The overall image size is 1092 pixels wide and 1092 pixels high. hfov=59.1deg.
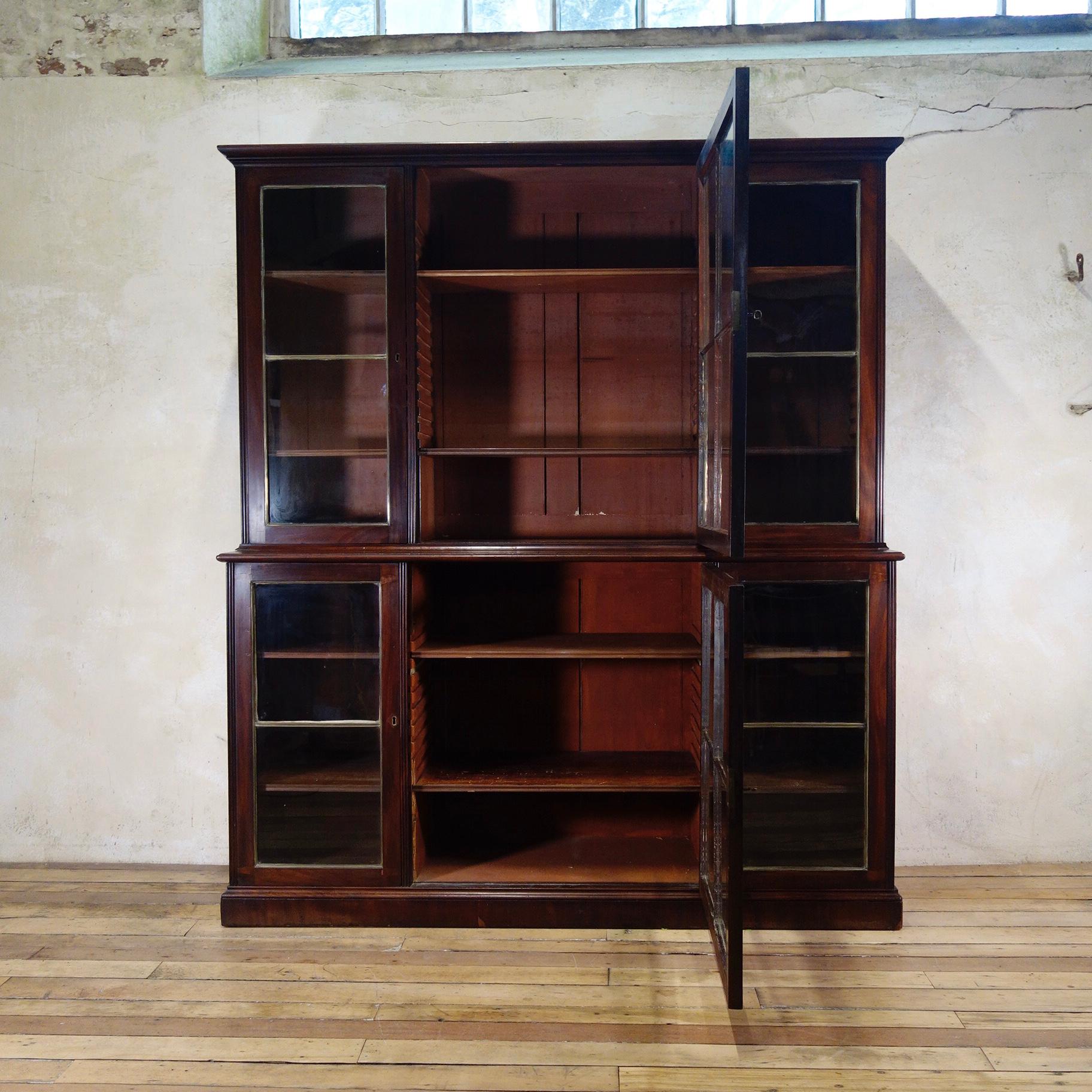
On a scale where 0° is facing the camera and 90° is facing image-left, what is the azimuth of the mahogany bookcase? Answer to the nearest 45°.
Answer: approximately 0°
